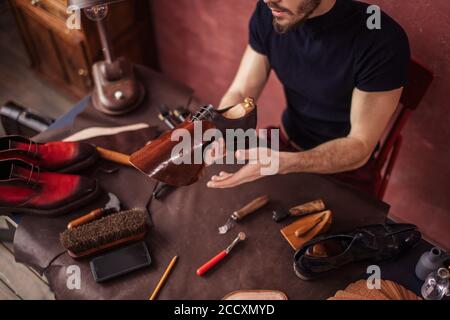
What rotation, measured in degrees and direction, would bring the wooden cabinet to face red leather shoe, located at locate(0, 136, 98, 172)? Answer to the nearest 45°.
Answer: approximately 45° to its left

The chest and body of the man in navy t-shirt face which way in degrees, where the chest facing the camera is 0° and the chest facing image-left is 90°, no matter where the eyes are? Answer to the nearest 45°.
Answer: approximately 45°

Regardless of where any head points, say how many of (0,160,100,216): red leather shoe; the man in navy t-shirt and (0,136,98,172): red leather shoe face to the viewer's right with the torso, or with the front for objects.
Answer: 2

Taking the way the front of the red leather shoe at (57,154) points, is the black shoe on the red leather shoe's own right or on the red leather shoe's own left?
on the red leather shoe's own right

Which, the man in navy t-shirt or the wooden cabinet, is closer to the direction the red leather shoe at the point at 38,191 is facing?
the man in navy t-shirt

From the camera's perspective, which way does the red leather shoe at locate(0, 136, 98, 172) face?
to the viewer's right

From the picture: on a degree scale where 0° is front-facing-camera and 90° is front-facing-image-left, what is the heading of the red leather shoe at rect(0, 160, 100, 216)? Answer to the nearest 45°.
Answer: approximately 270°

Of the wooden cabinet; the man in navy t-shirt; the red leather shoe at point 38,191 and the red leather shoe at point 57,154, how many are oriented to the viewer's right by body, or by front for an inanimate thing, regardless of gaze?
2
